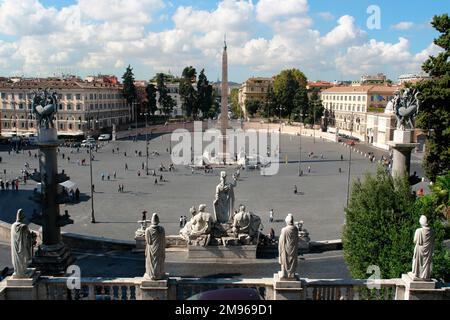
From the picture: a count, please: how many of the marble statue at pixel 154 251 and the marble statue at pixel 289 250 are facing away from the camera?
2

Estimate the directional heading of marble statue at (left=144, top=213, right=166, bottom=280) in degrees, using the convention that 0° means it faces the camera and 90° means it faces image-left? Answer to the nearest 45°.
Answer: approximately 180°

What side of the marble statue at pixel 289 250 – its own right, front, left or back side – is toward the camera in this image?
back

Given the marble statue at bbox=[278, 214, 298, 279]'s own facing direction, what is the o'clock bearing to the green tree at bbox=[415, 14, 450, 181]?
The green tree is roughly at 1 o'clock from the marble statue.

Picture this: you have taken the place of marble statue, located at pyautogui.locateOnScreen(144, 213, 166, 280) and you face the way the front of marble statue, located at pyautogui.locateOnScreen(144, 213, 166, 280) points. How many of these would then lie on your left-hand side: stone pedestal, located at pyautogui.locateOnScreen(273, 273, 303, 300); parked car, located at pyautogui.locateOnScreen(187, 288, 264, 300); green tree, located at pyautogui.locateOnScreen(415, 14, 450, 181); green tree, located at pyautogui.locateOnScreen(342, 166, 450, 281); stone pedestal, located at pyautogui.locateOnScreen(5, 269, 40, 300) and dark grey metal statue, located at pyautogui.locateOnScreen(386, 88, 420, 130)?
1

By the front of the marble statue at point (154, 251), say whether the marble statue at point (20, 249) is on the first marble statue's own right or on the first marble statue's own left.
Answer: on the first marble statue's own left

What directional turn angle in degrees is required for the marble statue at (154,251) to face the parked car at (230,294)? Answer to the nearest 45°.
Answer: approximately 135° to its right
